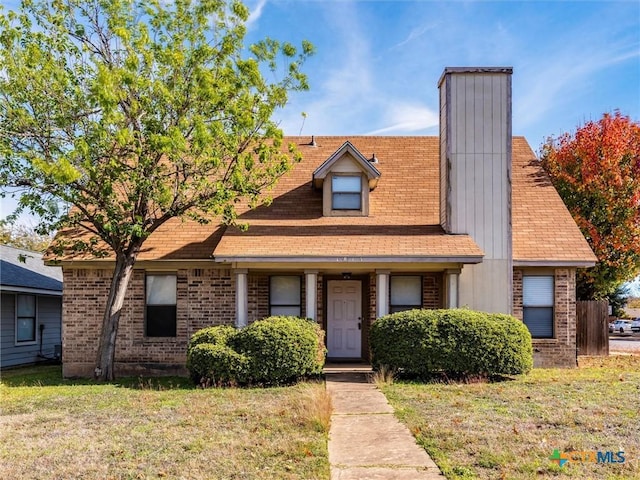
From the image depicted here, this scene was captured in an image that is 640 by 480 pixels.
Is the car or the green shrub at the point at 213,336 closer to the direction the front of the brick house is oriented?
the green shrub

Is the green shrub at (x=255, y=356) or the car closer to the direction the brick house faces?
the green shrub

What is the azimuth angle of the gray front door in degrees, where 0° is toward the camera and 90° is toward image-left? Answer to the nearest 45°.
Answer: approximately 0°
